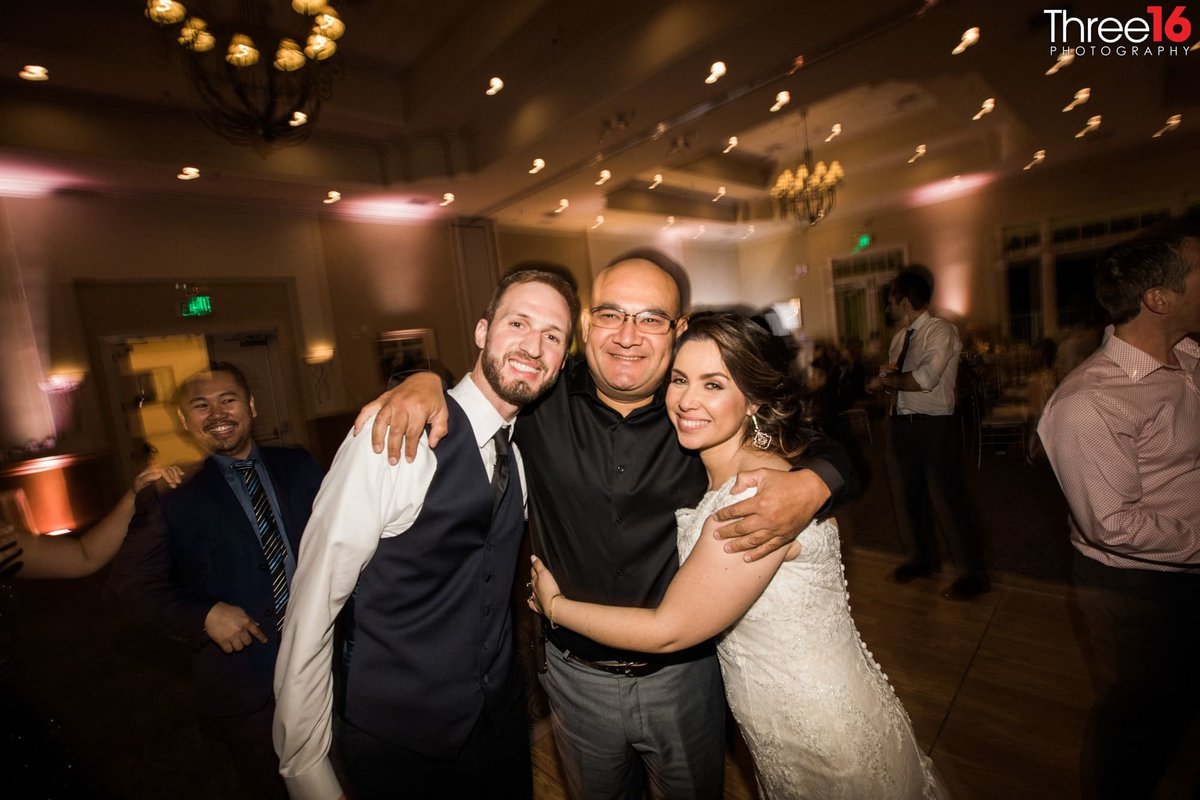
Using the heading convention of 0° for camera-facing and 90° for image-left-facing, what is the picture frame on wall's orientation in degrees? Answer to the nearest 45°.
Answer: approximately 0°

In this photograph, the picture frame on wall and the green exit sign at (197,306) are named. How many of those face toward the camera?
2

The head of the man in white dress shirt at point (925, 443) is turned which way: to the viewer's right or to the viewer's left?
to the viewer's left

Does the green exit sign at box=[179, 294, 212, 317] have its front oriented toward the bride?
yes

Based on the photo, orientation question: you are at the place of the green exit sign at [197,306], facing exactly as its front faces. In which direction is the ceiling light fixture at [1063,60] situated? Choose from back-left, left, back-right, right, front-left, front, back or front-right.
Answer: front-left

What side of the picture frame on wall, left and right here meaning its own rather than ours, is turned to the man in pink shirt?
front
